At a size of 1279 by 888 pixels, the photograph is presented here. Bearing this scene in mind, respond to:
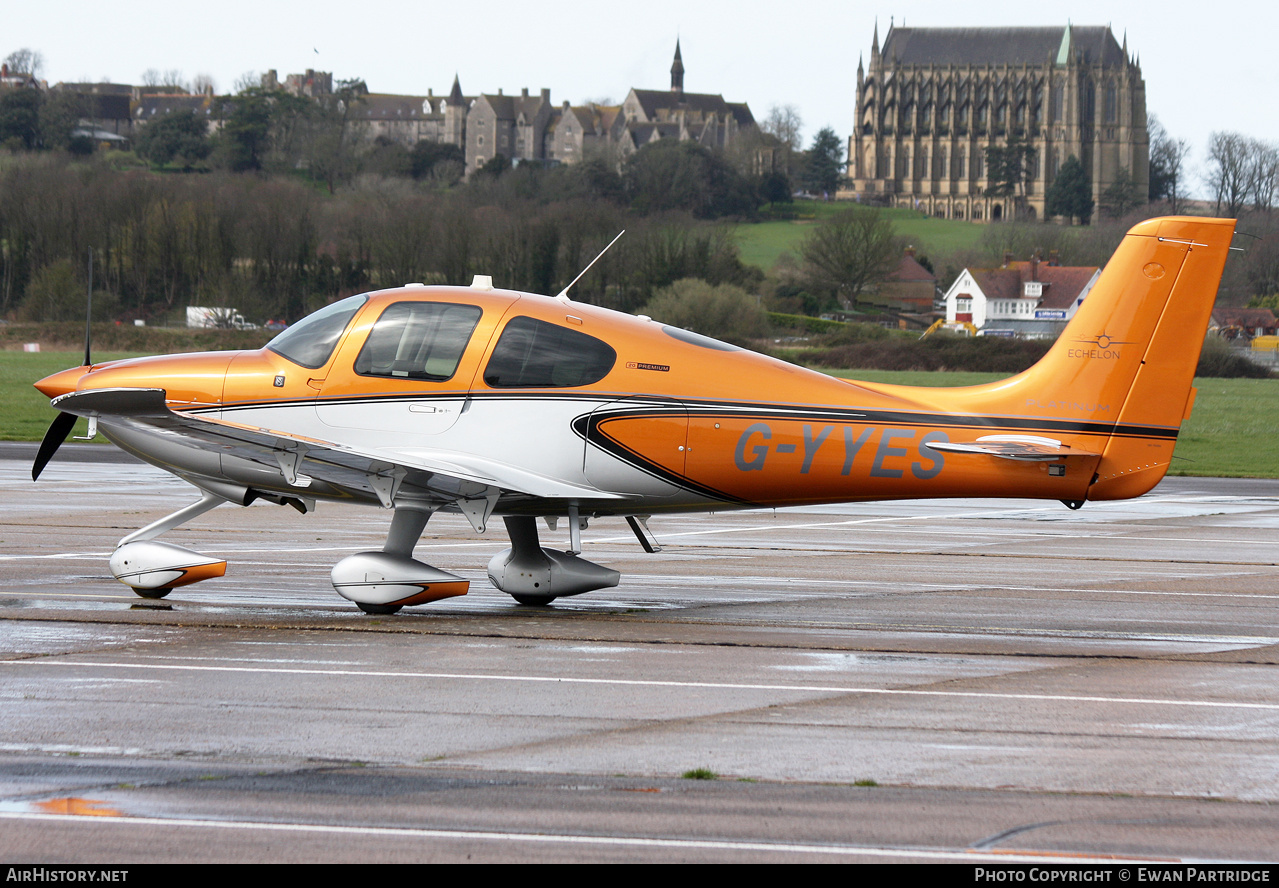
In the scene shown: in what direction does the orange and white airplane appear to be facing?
to the viewer's left
